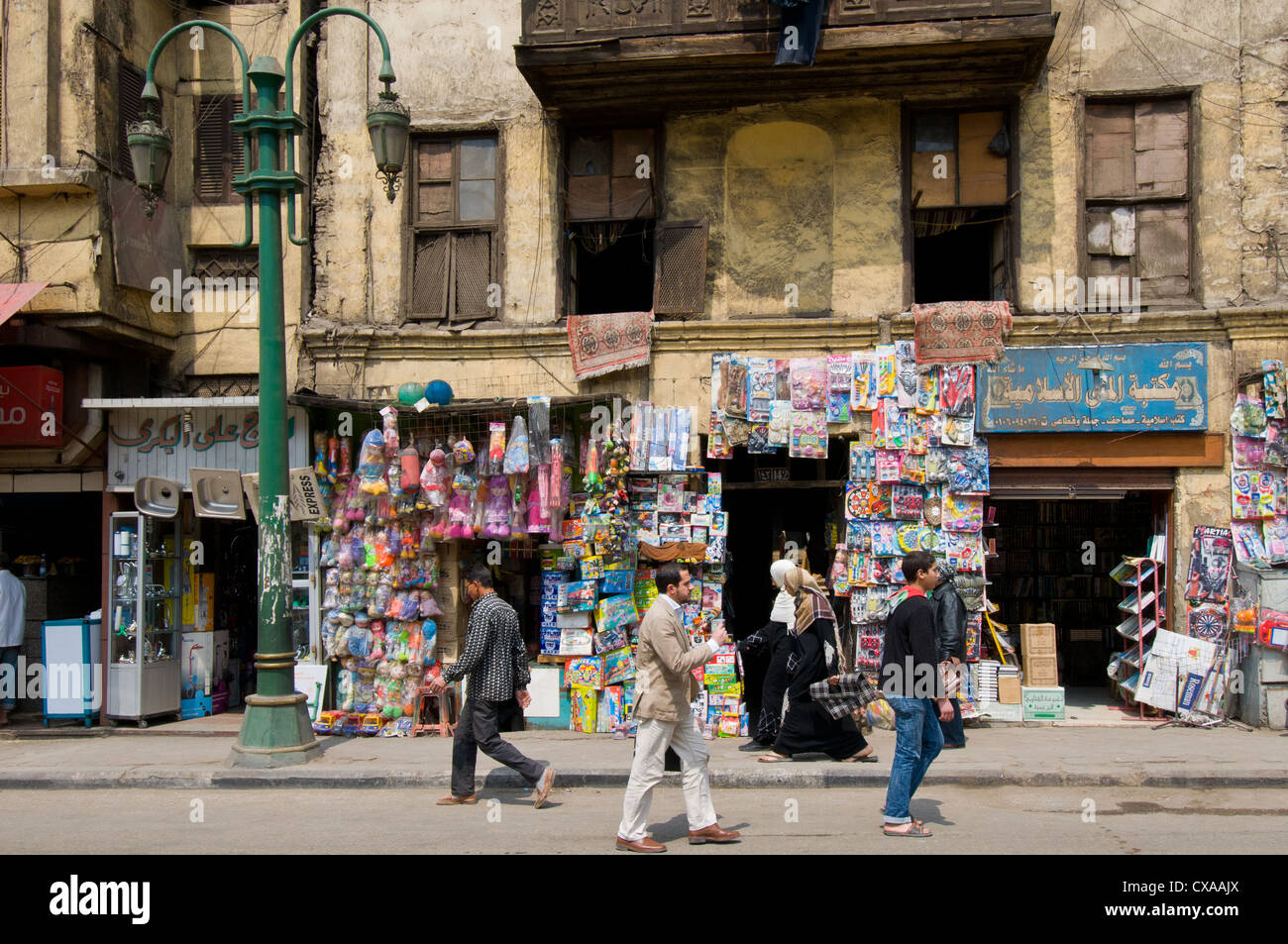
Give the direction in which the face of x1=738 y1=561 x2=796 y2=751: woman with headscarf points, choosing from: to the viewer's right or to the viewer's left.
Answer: to the viewer's left

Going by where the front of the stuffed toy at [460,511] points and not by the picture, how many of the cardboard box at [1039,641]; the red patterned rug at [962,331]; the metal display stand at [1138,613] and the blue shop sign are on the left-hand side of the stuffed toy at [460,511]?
4

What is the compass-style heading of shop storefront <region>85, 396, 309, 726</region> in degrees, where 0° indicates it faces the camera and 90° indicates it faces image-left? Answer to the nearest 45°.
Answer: approximately 0°

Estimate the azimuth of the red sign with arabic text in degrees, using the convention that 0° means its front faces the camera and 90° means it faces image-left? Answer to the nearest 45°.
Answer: approximately 0°

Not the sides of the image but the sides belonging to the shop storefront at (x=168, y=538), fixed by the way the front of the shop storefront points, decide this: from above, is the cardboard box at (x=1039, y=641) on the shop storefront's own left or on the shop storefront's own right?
on the shop storefront's own left

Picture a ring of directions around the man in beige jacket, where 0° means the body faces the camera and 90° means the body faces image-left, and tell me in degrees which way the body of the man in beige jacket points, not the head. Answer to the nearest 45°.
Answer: approximately 270°
